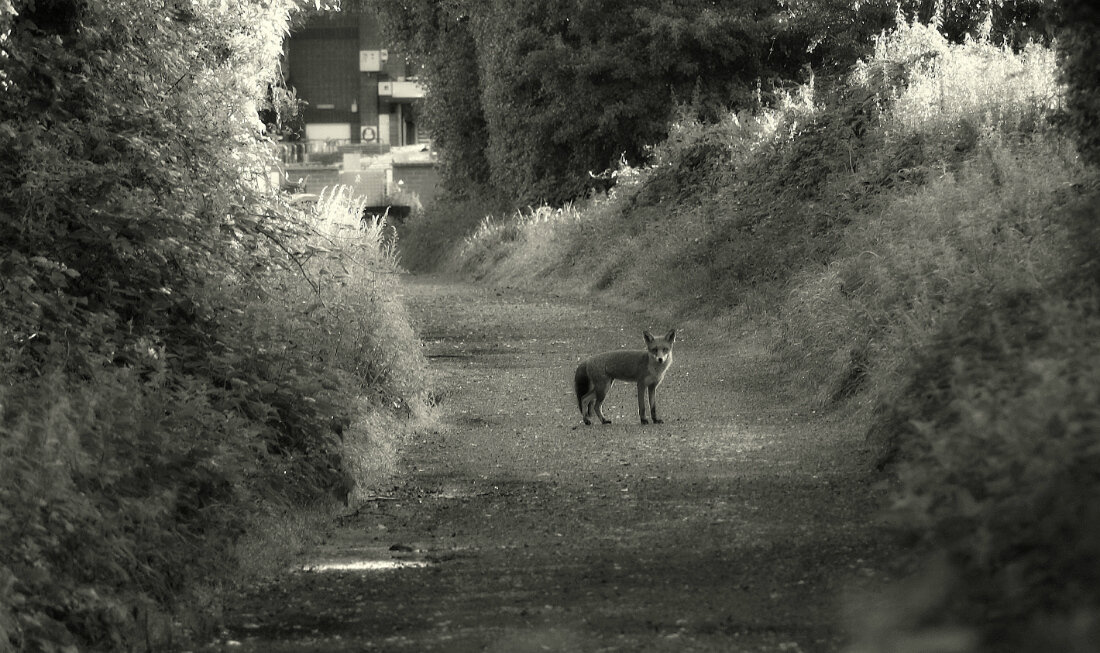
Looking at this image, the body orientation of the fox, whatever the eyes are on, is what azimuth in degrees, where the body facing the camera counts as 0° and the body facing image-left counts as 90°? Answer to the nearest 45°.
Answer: approximately 270°

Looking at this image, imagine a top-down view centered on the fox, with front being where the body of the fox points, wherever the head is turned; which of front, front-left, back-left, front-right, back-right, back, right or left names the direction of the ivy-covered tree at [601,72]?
left
